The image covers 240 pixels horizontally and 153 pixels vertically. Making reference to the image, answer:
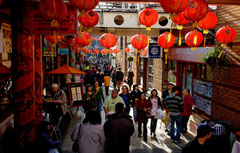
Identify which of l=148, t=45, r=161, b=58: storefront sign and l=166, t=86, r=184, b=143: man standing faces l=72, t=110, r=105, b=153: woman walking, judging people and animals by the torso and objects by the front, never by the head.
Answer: the storefront sign

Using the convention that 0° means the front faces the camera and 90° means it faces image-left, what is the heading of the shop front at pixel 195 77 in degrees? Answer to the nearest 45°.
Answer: approximately 45°

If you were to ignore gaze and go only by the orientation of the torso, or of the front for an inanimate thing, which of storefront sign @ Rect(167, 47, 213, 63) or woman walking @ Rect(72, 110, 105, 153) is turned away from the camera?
the woman walking

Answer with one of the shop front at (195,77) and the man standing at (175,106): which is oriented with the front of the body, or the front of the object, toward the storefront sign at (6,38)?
the shop front

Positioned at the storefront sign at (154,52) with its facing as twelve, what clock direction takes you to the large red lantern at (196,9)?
The large red lantern is roughly at 12 o'clock from the storefront sign.

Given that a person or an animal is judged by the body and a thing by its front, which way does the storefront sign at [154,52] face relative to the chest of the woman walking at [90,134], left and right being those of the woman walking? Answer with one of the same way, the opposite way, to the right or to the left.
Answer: the opposite way

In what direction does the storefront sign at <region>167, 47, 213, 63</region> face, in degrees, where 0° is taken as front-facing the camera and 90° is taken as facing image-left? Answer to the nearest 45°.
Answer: approximately 45°

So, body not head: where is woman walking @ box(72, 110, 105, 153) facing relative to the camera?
away from the camera

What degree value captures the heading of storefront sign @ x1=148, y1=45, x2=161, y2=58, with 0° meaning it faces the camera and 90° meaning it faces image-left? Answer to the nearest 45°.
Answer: approximately 0°
